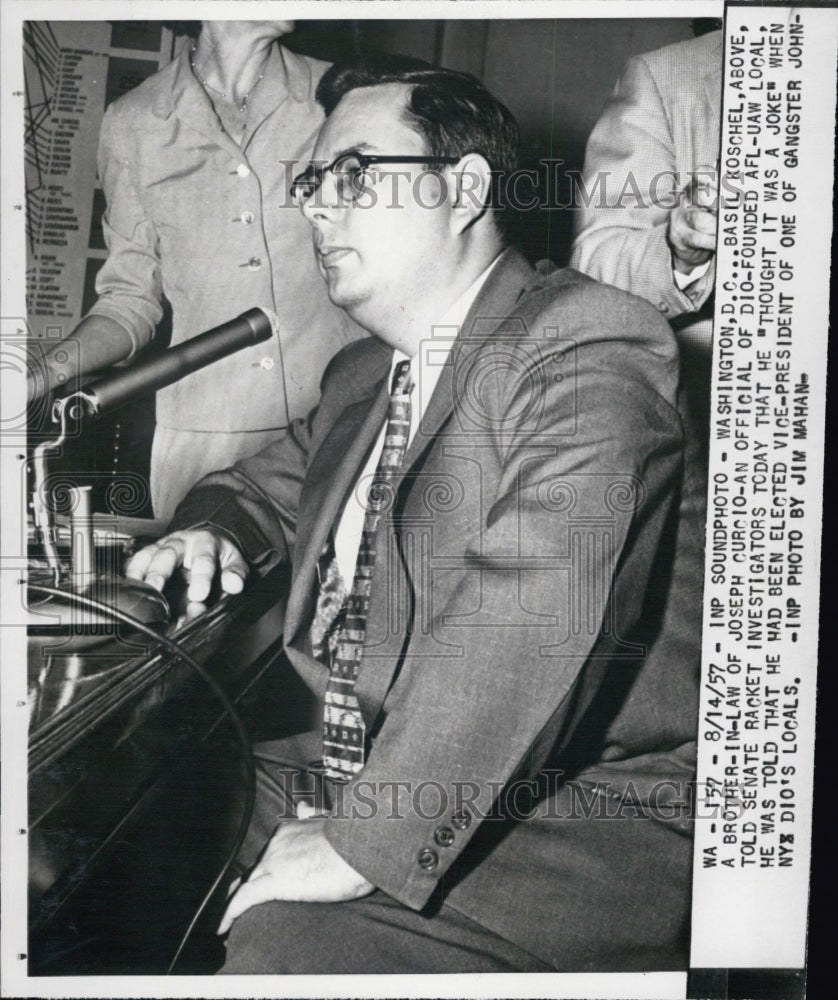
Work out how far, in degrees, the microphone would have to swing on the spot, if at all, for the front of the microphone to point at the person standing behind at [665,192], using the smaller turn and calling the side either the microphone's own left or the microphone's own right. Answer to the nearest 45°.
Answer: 0° — it already faces them

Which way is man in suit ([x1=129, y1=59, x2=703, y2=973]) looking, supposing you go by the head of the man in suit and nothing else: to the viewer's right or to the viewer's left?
to the viewer's left

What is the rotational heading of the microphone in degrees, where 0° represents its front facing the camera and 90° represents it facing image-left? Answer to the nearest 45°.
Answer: approximately 270°

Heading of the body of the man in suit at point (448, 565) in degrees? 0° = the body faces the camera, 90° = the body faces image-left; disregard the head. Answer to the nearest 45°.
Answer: approximately 45°

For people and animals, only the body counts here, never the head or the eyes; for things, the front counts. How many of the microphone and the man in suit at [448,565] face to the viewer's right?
1
